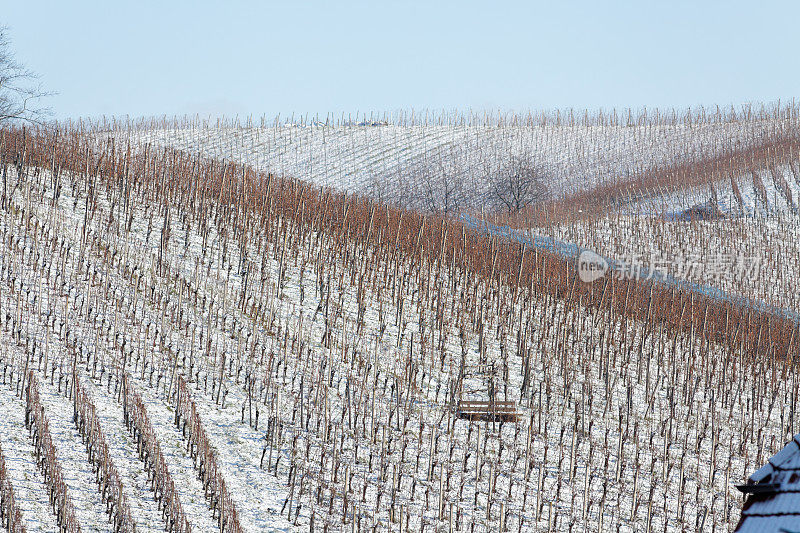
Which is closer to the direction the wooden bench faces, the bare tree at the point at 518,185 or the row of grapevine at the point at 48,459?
the row of grapevine

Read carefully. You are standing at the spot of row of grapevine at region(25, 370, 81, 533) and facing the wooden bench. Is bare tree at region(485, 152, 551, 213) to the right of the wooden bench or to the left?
left

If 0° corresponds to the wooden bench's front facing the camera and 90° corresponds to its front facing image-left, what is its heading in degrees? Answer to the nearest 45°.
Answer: approximately 0°

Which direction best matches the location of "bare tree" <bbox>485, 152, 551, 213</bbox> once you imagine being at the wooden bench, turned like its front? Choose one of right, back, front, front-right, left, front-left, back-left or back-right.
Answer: back

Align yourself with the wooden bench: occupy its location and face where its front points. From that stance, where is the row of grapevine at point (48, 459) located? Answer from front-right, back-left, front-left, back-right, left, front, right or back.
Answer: front-right
